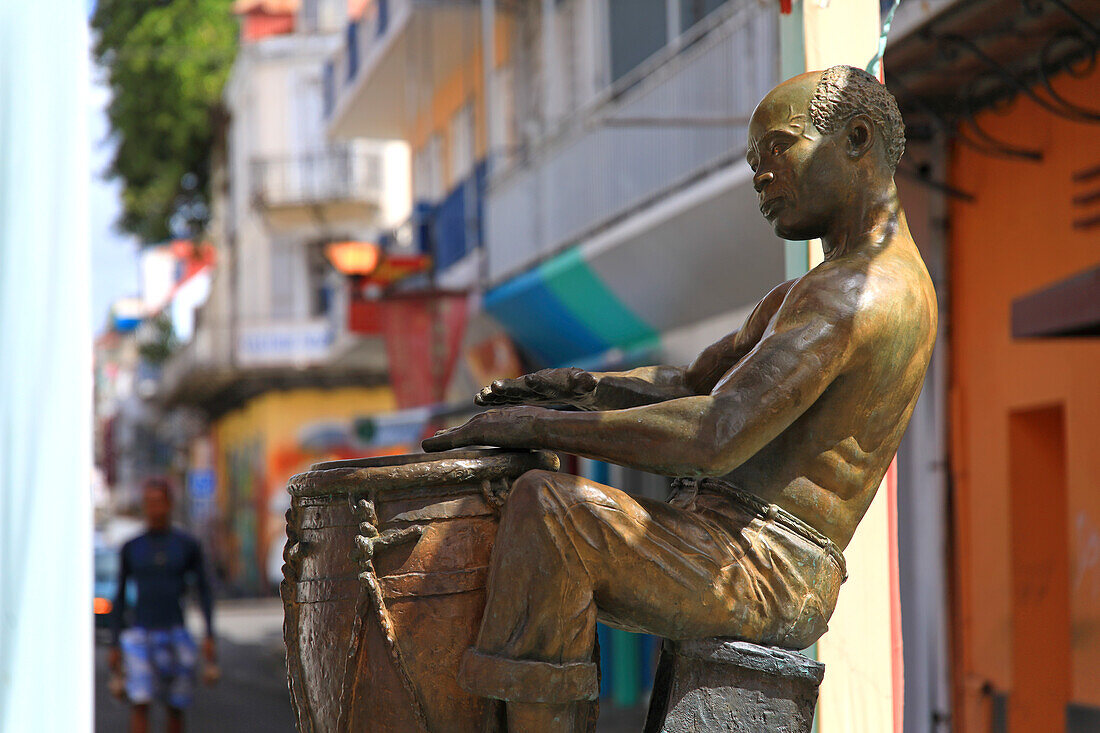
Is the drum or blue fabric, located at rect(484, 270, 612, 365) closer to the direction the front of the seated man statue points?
the drum

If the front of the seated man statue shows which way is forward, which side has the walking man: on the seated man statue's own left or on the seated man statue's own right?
on the seated man statue's own right

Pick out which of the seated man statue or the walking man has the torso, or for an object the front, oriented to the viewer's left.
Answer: the seated man statue

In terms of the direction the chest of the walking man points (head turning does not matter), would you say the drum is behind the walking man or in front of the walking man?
in front

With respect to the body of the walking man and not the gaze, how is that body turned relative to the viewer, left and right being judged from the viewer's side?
facing the viewer

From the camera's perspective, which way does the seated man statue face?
to the viewer's left

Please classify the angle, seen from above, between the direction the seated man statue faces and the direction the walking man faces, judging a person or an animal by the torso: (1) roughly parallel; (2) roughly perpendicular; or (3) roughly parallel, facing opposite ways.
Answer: roughly perpendicular

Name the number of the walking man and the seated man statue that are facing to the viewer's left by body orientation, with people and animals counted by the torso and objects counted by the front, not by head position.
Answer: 1

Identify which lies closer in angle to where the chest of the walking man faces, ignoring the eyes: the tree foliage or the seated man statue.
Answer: the seated man statue

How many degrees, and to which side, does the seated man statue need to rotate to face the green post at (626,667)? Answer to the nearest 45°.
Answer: approximately 90° to its right

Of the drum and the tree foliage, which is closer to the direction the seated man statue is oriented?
the drum

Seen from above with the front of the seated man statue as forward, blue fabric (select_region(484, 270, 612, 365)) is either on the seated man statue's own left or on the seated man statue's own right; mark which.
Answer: on the seated man statue's own right

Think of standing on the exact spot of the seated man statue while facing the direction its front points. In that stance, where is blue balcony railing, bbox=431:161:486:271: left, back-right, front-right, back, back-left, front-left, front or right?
right

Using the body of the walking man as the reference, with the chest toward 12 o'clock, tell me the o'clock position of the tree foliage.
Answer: The tree foliage is roughly at 6 o'clock from the walking man.
